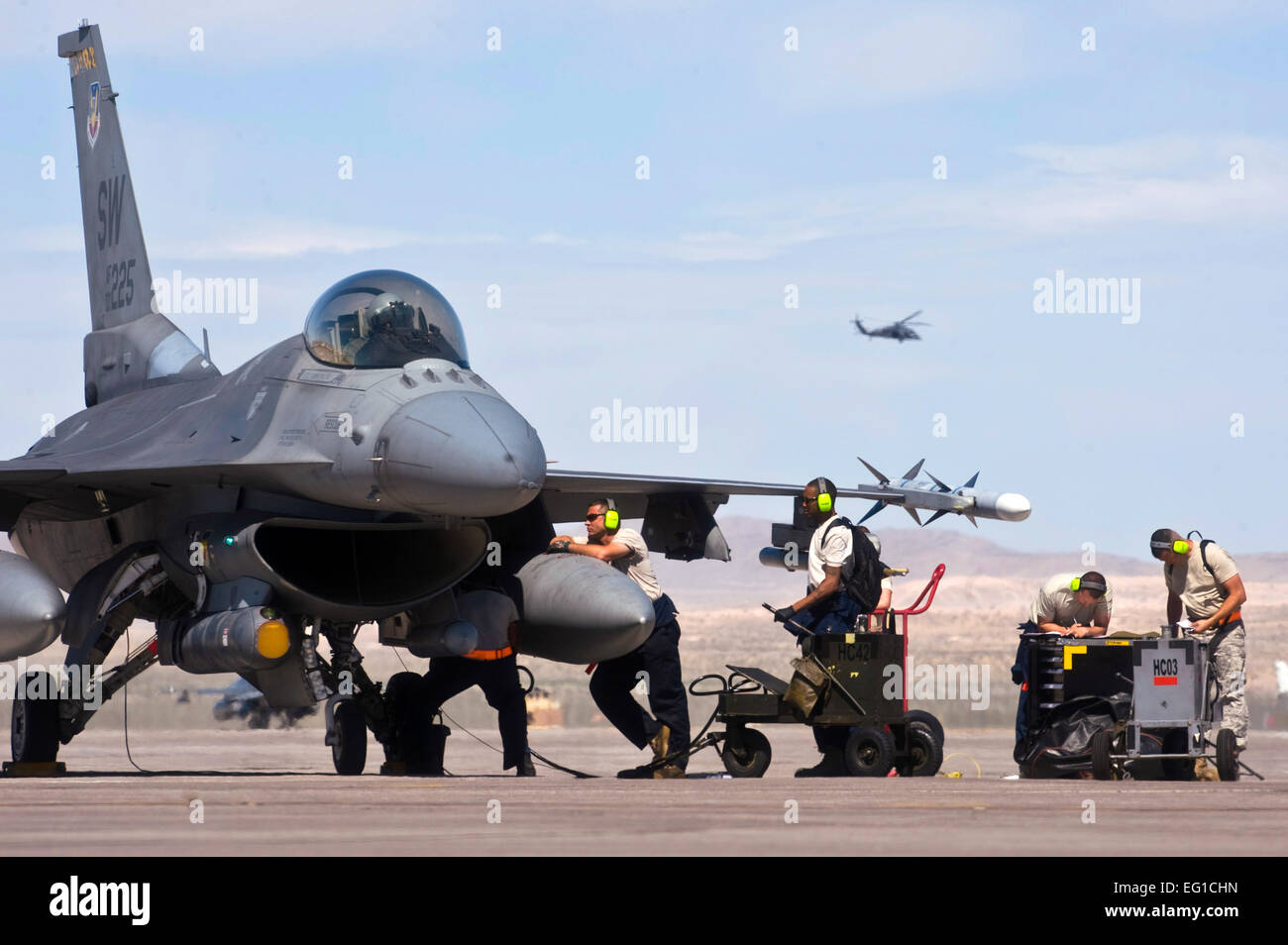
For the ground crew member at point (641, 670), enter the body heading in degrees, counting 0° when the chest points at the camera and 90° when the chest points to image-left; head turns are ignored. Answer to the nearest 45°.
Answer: approximately 90°

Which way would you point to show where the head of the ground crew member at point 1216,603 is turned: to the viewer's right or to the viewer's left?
to the viewer's left

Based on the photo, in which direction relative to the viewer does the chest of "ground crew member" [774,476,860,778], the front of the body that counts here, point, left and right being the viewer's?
facing to the left of the viewer

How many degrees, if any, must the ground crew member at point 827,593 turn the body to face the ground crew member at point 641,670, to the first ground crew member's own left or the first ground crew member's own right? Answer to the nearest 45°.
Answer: approximately 45° to the first ground crew member's own right

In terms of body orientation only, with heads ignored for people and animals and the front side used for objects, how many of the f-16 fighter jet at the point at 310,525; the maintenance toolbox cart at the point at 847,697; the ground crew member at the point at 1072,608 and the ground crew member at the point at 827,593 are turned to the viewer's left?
2

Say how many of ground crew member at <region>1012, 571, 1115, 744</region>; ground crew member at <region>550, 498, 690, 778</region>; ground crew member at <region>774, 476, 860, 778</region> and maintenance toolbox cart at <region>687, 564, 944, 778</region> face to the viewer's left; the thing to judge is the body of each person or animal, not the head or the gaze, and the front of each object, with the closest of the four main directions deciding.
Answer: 3

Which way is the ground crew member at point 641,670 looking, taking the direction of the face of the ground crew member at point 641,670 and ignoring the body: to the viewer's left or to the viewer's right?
to the viewer's left

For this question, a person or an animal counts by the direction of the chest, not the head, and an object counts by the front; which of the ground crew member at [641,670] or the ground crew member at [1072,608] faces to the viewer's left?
the ground crew member at [641,670]

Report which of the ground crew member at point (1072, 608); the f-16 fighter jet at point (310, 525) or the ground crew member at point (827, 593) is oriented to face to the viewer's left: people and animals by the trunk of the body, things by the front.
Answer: the ground crew member at point (827, 593)

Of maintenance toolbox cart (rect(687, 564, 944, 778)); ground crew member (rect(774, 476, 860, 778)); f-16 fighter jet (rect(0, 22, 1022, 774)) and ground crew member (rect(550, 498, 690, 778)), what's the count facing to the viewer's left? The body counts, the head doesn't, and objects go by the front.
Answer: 3

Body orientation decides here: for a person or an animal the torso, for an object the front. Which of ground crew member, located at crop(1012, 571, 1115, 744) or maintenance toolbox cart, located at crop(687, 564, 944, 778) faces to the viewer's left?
the maintenance toolbox cart

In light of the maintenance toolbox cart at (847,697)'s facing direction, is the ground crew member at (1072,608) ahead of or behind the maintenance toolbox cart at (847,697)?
behind

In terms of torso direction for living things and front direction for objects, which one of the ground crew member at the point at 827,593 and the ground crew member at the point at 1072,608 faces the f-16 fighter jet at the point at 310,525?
the ground crew member at the point at 827,593
